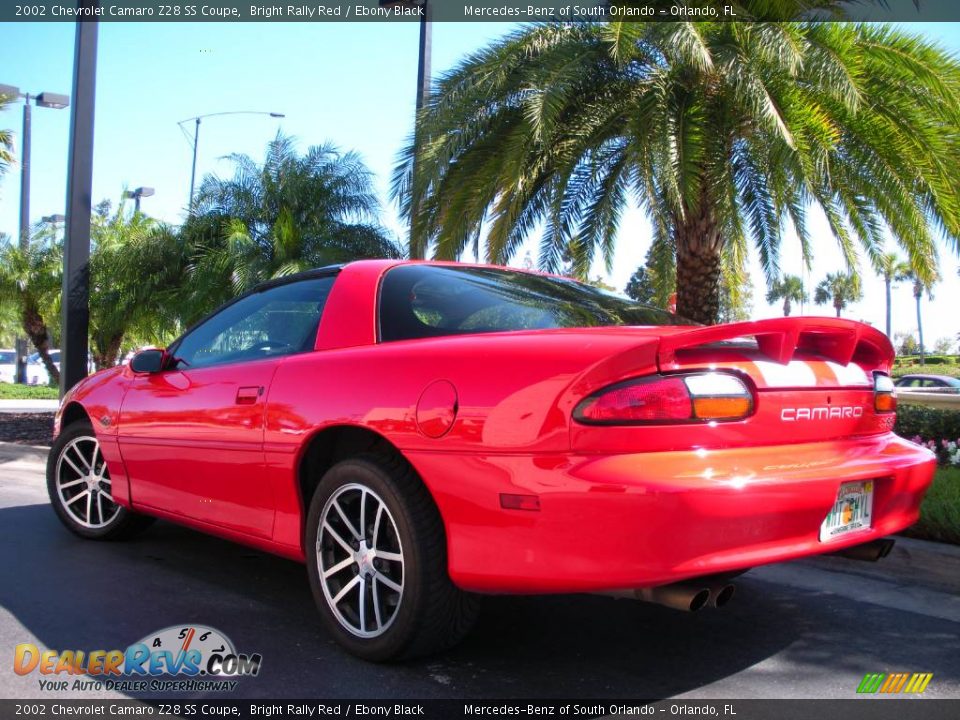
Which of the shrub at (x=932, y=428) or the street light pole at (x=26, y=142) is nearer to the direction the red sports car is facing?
the street light pole

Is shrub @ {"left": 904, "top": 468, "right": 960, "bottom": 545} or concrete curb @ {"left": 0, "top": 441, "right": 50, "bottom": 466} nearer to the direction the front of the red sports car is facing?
the concrete curb

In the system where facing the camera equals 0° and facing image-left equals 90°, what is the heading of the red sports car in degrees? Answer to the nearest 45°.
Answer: approximately 135°

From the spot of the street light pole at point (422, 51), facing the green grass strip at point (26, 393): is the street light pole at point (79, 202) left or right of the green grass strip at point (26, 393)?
left

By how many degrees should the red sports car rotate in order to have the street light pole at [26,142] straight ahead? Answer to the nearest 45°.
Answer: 0° — it already faces it

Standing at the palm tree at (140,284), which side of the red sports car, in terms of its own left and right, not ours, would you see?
front

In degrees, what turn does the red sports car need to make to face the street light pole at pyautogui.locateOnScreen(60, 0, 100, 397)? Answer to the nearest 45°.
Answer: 0° — it already faces it

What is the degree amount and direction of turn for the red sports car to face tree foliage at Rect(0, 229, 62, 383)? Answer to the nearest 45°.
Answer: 0° — it already faces it

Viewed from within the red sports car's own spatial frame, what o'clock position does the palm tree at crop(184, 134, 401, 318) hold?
The palm tree is roughly at 1 o'clock from the red sports car.

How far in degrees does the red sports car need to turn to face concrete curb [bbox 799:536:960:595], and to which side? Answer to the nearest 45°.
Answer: approximately 90° to its right

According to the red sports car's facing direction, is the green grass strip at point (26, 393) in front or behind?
in front

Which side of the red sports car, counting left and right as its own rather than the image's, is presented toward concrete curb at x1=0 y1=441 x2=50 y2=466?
front

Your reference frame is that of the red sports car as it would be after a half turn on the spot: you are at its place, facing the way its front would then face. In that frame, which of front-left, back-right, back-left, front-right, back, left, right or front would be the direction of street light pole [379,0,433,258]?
back-left

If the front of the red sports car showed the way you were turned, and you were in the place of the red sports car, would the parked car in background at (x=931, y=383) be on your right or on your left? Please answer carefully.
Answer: on your right
